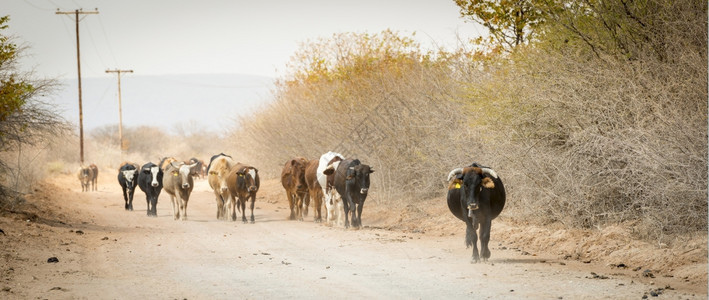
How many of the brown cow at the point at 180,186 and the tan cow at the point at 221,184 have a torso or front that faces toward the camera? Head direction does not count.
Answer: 2

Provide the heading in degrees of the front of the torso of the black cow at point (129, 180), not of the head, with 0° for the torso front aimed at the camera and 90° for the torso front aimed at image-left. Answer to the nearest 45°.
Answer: approximately 0°

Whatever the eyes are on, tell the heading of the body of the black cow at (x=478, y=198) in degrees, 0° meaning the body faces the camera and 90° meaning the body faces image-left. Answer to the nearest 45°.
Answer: approximately 0°

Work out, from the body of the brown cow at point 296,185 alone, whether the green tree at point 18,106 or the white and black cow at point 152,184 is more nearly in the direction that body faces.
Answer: the green tree

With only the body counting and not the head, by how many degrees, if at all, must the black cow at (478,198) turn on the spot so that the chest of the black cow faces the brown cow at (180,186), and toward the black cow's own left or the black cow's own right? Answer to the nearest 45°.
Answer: approximately 135° to the black cow's own right

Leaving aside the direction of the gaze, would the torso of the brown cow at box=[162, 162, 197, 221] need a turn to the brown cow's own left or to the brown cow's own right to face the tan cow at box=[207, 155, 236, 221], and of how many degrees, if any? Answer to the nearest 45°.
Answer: approximately 90° to the brown cow's own left

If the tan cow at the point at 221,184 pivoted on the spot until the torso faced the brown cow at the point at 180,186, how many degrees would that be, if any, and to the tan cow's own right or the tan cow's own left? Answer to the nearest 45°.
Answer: approximately 90° to the tan cow's own right

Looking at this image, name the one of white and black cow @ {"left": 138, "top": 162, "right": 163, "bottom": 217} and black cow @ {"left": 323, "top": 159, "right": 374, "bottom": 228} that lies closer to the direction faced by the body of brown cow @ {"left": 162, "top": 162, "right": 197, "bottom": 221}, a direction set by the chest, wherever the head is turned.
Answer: the black cow

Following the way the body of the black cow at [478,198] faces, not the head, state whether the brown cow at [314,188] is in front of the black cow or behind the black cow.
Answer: behind
